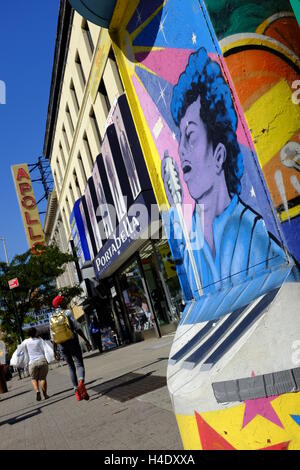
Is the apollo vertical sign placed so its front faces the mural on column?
yes

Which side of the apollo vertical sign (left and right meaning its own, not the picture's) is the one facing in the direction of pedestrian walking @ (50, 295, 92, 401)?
front

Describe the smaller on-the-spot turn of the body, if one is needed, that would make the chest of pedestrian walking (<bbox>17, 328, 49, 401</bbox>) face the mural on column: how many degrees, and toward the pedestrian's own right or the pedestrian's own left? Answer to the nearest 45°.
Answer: approximately 180°

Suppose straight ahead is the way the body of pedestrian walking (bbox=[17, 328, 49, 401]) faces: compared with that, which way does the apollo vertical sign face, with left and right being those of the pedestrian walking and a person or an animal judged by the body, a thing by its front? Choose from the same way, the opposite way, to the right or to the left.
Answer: the opposite way

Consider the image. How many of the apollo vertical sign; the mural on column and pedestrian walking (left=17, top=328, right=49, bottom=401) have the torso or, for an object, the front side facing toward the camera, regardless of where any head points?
2

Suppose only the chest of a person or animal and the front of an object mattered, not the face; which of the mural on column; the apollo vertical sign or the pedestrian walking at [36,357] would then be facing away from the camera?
the pedestrian walking

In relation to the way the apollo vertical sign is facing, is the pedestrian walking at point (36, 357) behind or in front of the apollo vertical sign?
in front

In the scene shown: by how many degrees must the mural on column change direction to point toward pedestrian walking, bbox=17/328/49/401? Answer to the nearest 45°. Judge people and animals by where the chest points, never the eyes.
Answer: approximately 135° to its right

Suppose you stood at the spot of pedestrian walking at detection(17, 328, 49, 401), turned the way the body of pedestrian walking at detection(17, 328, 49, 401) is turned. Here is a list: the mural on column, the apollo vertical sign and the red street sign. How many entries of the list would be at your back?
1

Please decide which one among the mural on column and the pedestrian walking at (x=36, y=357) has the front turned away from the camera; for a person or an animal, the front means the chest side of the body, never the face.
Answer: the pedestrian walking

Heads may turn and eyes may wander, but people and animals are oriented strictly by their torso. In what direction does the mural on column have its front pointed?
toward the camera

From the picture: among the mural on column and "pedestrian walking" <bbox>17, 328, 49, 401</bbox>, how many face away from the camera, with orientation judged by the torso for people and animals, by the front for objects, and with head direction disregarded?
1

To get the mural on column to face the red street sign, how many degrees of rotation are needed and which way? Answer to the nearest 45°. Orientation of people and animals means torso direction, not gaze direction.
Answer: approximately 135° to its right

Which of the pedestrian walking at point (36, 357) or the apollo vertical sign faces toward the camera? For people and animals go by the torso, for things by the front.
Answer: the apollo vertical sign

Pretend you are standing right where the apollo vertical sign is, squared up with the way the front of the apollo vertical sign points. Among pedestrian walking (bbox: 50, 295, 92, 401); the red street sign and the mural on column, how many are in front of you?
3

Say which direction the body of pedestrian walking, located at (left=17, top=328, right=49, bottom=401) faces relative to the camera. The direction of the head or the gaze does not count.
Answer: away from the camera

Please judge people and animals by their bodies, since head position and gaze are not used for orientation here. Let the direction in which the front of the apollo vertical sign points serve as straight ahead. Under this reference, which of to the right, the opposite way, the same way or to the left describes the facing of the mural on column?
the same way

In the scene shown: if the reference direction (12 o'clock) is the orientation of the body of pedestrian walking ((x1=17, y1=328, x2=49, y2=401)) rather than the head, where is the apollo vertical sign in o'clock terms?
The apollo vertical sign is roughly at 12 o'clock from the pedestrian walking.

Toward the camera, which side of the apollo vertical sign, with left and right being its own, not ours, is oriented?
front
